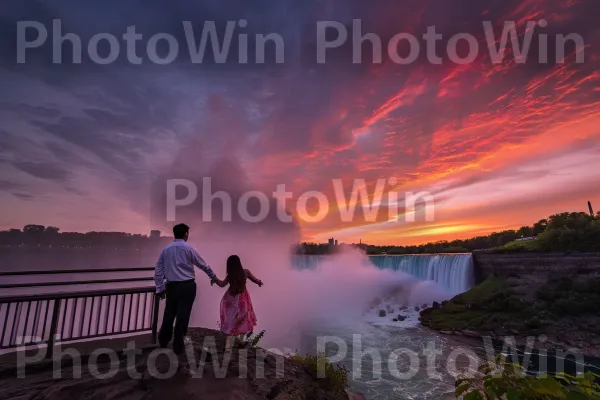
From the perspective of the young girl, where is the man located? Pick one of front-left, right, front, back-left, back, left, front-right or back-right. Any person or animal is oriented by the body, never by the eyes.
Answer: back-left

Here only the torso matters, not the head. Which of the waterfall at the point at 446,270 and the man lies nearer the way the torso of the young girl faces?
the waterfall

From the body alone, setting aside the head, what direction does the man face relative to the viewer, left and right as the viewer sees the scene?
facing away from the viewer and to the right of the viewer

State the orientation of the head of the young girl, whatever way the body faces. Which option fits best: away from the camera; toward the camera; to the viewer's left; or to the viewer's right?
away from the camera

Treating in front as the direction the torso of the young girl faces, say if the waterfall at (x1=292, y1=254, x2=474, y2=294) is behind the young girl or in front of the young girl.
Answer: in front

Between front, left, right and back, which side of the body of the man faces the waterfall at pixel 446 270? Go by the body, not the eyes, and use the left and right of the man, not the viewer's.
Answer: front

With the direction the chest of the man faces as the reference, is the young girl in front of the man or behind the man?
in front

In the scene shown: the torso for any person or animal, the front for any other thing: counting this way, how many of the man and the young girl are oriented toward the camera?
0

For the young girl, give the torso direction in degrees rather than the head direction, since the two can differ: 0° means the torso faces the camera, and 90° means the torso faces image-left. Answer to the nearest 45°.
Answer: approximately 180°
